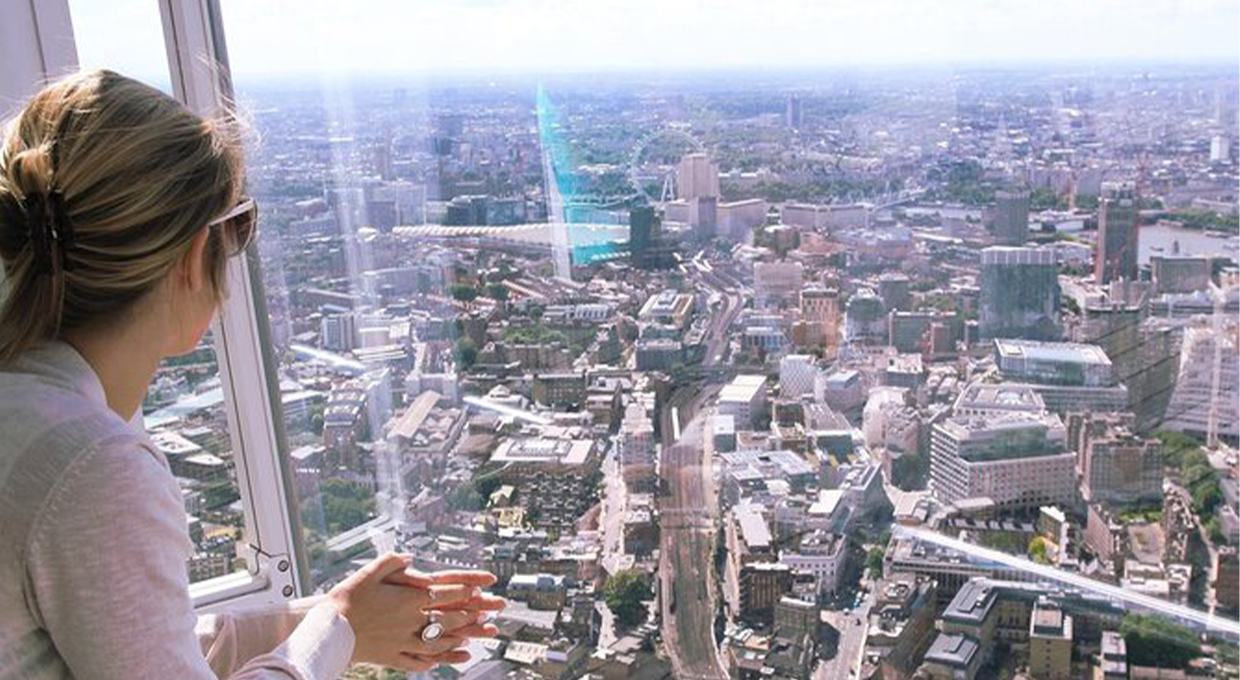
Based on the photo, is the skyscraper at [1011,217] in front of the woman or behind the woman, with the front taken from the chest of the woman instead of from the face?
in front

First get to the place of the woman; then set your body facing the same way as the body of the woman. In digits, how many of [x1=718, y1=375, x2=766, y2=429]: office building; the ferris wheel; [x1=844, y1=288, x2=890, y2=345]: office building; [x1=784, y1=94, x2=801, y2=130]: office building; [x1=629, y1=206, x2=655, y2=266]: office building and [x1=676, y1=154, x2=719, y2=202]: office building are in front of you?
6

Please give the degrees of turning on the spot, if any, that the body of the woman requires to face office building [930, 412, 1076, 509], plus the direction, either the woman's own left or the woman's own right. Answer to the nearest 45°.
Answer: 0° — they already face it

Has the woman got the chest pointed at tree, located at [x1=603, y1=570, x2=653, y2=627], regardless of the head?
yes

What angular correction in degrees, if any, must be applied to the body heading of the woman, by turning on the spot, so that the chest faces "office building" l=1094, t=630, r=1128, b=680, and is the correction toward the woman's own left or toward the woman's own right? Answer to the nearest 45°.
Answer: approximately 45° to the woman's own right

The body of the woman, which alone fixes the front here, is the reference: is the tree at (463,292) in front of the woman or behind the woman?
in front

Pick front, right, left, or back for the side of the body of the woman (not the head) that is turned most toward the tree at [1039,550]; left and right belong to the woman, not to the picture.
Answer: front

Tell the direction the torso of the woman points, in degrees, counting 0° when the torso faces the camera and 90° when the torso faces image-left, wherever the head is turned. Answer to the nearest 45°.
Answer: approximately 225°

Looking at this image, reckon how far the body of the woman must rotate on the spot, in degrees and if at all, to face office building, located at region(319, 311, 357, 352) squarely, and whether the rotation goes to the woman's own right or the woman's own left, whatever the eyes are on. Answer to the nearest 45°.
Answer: approximately 45° to the woman's own left

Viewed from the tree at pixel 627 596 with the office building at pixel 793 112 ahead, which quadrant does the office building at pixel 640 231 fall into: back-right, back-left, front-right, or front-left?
front-left

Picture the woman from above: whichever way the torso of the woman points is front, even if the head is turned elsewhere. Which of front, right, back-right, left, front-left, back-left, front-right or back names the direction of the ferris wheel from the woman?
front

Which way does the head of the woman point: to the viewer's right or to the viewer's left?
to the viewer's right

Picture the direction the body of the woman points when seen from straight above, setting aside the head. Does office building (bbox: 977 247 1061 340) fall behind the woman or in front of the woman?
in front

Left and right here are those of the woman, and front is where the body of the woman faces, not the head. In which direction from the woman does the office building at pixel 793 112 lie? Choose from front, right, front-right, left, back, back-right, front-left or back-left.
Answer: front

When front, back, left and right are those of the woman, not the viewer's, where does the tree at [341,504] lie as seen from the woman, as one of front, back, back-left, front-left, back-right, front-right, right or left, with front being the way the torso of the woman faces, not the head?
front-left
